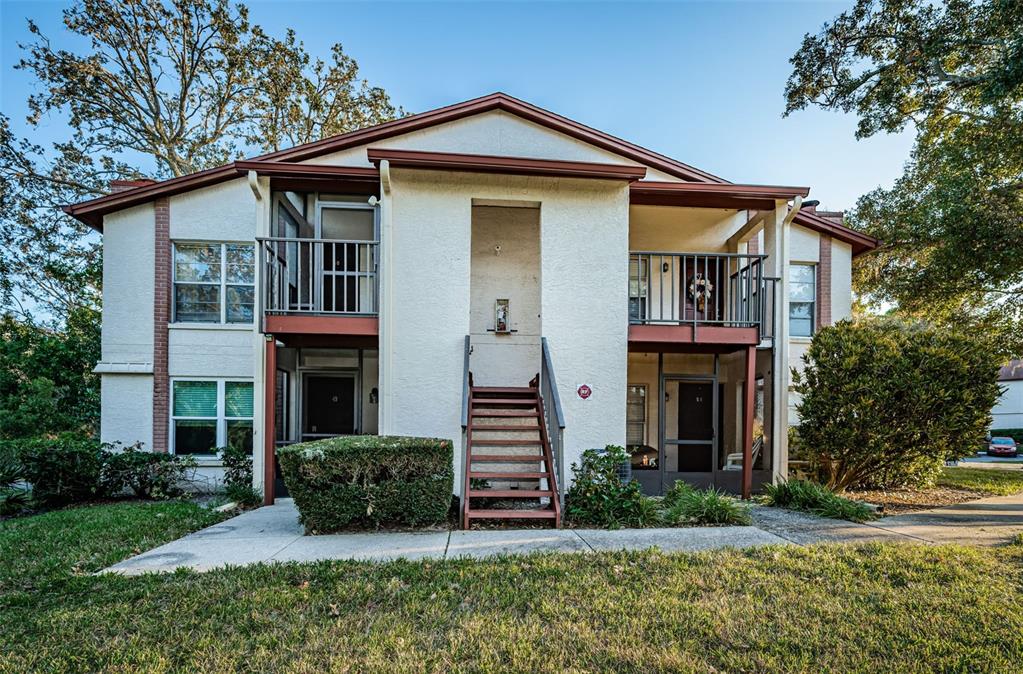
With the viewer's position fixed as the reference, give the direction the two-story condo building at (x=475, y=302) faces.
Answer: facing the viewer

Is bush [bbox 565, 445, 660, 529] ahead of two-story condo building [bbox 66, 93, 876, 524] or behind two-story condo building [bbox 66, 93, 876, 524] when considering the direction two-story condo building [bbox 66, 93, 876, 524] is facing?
ahead

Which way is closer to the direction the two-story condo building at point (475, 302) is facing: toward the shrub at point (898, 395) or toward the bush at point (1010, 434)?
the shrub

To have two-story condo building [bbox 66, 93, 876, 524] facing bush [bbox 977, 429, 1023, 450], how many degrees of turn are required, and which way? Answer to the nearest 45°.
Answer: approximately 135° to its left

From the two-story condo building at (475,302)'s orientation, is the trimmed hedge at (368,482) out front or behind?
out front

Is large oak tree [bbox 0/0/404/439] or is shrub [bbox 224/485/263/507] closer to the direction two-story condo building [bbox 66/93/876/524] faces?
the shrub

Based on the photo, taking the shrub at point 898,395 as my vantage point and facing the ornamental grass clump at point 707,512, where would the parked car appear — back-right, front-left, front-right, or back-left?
back-right
